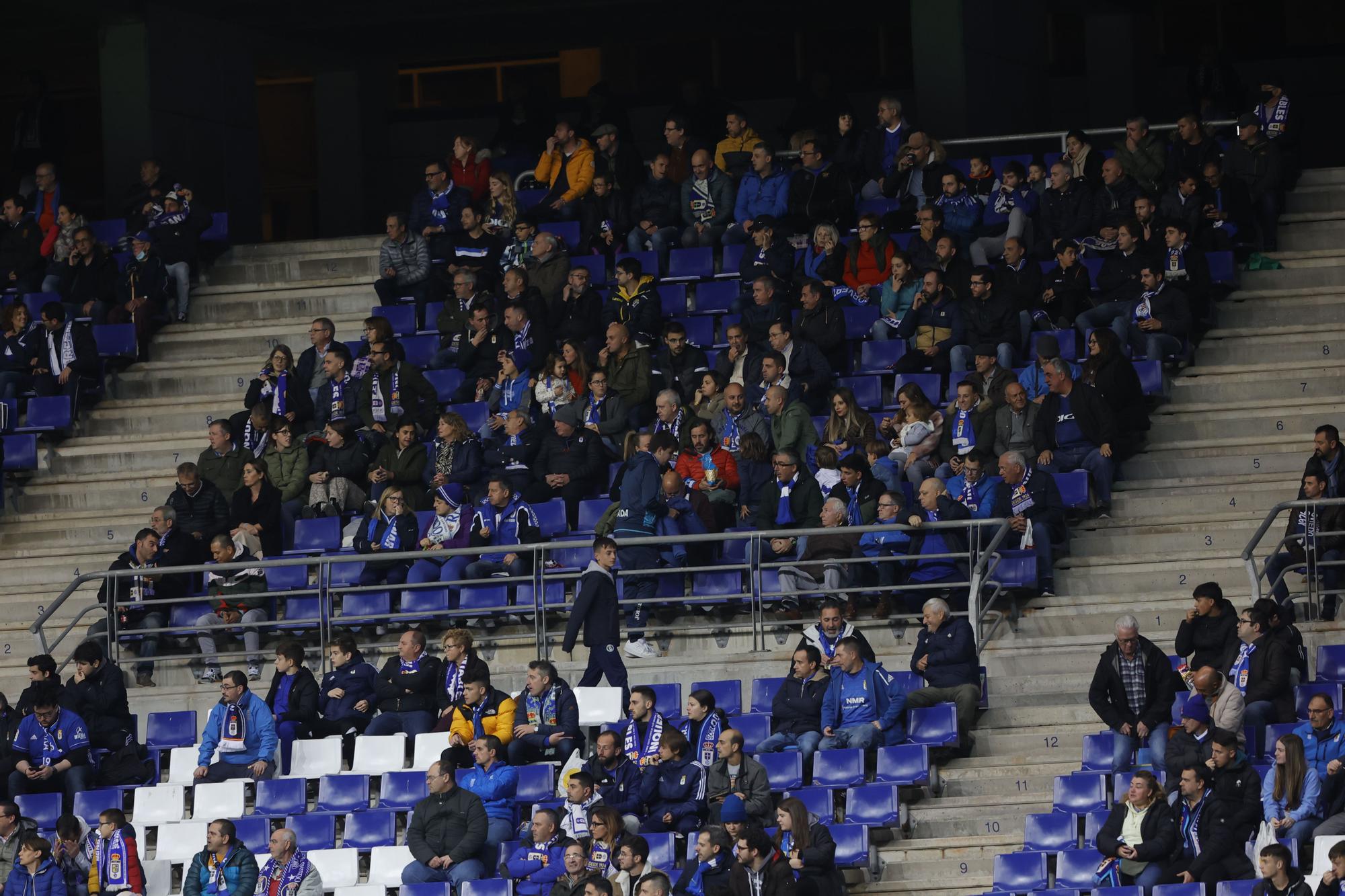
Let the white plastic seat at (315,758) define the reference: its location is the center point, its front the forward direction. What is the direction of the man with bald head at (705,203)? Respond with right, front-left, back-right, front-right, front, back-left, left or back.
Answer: back

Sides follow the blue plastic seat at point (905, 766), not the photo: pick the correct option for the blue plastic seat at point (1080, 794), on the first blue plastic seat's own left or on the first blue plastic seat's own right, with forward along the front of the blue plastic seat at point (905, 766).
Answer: on the first blue plastic seat's own left

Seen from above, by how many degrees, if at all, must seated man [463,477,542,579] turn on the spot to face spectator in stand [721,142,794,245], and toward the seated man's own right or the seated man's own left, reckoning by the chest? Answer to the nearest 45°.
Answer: approximately 180°

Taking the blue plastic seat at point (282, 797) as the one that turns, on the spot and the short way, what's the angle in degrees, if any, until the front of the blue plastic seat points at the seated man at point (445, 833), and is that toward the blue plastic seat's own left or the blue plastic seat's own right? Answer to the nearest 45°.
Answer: approximately 45° to the blue plastic seat's own left

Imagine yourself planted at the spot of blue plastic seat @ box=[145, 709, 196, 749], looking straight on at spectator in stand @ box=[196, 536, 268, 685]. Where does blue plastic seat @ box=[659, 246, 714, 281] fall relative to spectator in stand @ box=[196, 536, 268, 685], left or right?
right

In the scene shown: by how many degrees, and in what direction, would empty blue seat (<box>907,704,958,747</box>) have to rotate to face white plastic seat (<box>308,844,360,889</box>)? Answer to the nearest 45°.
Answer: approximately 90° to its right

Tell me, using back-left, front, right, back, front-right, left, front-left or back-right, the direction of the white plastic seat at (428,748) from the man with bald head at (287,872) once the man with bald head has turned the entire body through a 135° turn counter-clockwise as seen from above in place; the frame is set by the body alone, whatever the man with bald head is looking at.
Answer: front-left

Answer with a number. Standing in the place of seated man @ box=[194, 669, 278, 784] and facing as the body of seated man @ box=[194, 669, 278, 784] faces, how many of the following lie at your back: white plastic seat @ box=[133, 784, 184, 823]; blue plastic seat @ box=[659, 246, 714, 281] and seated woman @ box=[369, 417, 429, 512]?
2

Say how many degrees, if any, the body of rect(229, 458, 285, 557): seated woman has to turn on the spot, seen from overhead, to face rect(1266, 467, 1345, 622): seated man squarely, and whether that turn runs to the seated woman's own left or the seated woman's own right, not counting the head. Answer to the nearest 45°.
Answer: approximately 90° to the seated woman's own left

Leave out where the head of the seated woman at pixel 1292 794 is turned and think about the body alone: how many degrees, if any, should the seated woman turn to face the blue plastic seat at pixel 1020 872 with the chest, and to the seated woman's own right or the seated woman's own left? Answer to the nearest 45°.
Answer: approximately 45° to the seated woman's own right
